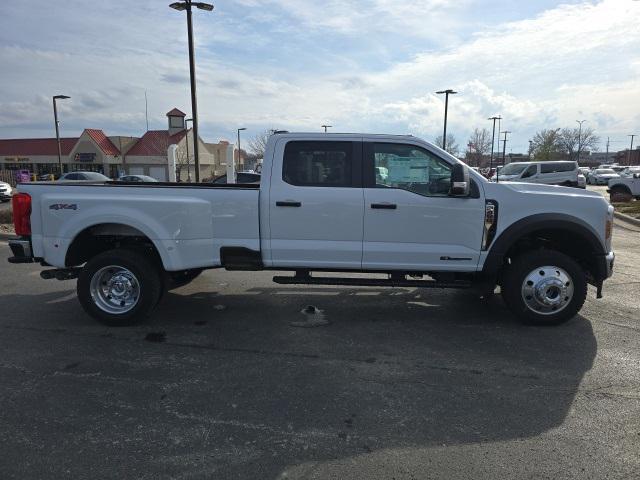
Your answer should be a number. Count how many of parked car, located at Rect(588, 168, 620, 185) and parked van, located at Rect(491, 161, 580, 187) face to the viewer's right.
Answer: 0

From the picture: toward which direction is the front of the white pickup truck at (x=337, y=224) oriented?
to the viewer's right

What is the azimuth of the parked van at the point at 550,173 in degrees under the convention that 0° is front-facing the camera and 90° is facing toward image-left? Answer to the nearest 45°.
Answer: approximately 45°

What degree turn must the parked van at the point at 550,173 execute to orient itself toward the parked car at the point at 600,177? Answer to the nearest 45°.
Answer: approximately 135° to its right

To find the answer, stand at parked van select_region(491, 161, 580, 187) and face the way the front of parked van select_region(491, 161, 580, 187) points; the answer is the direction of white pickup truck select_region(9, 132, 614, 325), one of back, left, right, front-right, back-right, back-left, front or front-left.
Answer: front-left

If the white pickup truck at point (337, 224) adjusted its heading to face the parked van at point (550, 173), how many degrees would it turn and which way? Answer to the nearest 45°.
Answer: approximately 45° to its left

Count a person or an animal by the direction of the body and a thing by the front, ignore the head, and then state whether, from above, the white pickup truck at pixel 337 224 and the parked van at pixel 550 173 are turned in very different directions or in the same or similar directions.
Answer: very different directions

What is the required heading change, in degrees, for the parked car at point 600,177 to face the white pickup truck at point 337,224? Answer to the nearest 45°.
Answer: approximately 45° to its left

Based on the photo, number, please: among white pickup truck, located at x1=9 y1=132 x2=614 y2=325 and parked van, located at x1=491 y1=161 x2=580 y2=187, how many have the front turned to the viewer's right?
1

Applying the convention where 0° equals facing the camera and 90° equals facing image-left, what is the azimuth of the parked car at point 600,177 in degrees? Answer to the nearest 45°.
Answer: approximately 45°
